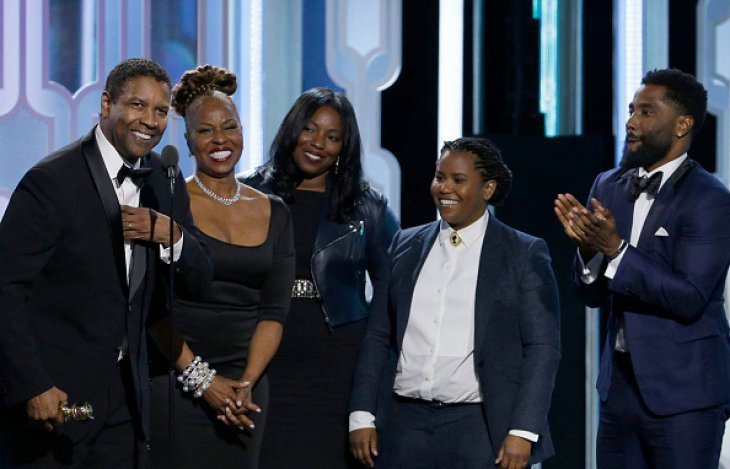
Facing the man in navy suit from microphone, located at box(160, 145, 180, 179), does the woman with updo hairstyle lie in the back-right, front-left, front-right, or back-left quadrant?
front-left

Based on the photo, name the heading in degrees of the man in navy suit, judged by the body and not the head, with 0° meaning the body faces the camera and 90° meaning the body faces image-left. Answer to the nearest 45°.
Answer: approximately 45°

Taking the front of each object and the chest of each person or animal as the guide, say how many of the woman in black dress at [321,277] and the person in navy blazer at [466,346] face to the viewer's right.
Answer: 0

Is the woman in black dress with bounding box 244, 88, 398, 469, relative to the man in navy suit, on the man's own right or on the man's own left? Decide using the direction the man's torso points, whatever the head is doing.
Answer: on the man's own right

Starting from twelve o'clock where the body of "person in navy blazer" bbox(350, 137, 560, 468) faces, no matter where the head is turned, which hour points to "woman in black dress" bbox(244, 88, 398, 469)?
The woman in black dress is roughly at 3 o'clock from the person in navy blazer.

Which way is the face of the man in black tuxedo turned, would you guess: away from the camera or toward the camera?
toward the camera

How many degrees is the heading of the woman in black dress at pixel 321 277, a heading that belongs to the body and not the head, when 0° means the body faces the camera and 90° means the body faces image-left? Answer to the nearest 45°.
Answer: approximately 45°

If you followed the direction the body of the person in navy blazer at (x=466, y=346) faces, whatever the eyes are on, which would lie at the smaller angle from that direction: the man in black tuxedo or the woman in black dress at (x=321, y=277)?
the man in black tuxedo

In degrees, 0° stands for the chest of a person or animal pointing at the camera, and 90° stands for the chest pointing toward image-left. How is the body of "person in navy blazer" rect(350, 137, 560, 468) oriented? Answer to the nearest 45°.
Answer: approximately 45°

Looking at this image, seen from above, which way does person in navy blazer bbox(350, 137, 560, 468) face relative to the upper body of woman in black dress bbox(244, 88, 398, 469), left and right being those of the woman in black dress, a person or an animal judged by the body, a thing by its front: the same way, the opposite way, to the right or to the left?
the same way

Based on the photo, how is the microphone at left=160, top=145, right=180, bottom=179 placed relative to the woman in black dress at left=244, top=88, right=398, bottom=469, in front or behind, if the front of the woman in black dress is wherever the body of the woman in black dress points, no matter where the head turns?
in front
